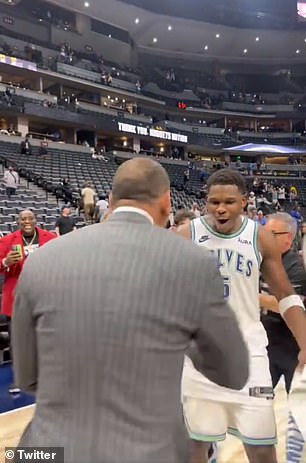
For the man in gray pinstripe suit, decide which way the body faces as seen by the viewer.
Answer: away from the camera

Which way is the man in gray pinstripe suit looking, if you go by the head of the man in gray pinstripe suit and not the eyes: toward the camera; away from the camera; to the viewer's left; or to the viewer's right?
away from the camera

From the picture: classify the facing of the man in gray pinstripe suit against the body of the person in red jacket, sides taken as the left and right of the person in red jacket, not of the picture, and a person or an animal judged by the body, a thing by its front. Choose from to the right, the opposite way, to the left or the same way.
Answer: the opposite way

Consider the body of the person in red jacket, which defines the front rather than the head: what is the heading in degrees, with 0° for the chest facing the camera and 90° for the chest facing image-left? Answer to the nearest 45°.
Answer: approximately 0°

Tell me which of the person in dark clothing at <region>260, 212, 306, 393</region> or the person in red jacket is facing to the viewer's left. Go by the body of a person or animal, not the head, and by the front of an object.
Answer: the person in dark clothing

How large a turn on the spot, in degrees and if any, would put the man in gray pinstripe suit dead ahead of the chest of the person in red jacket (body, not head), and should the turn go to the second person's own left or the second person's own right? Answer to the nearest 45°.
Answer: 0° — they already face them

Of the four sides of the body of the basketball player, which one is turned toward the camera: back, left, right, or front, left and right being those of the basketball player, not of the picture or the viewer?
front

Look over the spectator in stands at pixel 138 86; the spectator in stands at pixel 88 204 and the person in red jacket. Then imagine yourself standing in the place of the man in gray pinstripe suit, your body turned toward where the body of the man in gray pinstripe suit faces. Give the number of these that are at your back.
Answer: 0

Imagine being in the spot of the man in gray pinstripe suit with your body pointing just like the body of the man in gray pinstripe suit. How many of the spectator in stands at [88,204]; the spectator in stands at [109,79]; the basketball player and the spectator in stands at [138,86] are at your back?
0

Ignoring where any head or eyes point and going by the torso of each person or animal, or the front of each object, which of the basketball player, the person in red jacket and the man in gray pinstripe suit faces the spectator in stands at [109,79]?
the man in gray pinstripe suit

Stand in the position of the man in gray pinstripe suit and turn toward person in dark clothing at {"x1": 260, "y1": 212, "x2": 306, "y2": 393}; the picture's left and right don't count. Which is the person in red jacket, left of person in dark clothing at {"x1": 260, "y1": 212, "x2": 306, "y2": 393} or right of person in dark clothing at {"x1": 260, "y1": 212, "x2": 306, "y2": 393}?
left
